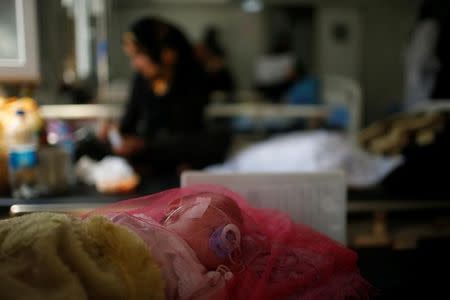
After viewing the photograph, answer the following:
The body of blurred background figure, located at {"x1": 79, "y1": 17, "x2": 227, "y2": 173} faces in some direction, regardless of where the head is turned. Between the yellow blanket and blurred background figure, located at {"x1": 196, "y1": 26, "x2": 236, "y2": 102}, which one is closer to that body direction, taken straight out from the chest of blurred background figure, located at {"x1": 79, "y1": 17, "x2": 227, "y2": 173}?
the yellow blanket

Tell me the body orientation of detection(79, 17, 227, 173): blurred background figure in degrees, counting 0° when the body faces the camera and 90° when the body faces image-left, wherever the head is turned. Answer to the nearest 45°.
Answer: approximately 45°

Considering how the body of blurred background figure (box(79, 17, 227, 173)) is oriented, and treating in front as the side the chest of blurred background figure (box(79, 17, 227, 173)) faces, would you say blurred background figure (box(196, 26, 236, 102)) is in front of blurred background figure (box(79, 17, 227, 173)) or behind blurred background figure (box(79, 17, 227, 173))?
behind

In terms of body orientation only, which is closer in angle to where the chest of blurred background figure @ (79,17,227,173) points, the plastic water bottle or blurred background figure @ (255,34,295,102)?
the plastic water bottle

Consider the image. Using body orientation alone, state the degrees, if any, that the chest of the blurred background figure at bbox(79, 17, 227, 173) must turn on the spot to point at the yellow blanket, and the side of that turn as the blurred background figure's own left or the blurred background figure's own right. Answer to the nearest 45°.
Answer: approximately 45° to the blurred background figure's own left

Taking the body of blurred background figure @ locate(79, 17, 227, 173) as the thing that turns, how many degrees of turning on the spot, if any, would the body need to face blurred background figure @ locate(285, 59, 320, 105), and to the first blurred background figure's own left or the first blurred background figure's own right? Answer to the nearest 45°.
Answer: approximately 180°

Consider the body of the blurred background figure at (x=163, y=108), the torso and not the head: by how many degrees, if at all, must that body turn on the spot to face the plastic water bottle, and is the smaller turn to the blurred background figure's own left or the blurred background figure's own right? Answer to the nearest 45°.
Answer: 0° — they already face it

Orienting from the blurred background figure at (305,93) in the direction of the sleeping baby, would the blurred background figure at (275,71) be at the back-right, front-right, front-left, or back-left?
back-right

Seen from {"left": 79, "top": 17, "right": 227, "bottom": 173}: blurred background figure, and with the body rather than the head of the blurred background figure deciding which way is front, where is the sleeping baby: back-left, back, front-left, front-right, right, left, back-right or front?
front-left

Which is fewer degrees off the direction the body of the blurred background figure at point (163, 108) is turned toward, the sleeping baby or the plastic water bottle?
the plastic water bottle
